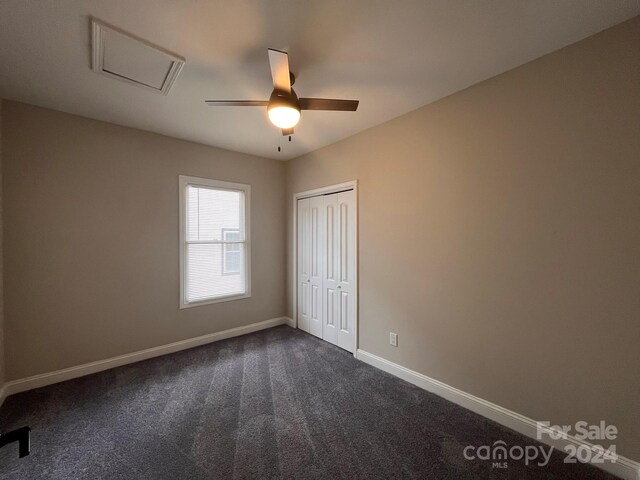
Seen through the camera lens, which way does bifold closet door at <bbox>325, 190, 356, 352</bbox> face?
facing the viewer and to the left of the viewer

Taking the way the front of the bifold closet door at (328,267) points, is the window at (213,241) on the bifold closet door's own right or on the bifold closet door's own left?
on the bifold closet door's own right

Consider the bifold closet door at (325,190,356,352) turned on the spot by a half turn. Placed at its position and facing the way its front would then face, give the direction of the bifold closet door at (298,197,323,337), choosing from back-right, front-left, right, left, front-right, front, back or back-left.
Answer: left

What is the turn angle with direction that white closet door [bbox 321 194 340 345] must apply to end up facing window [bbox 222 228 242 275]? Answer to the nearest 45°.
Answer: approximately 45° to its right

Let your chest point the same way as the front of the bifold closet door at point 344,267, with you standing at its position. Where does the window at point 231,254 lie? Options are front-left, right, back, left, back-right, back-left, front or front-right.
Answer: front-right

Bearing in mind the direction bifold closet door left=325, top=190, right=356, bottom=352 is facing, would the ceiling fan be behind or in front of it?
in front

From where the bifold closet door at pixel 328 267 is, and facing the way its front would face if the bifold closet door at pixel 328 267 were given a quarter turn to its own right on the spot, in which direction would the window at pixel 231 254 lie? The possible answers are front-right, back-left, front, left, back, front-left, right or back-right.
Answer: front-left

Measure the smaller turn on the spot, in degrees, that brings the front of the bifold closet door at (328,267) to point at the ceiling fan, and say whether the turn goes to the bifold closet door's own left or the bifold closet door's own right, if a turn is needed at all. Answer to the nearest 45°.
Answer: approximately 45° to the bifold closet door's own left

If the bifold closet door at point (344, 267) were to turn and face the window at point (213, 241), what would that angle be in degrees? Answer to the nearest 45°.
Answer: approximately 45° to its right

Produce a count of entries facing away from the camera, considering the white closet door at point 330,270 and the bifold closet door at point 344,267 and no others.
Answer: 0
